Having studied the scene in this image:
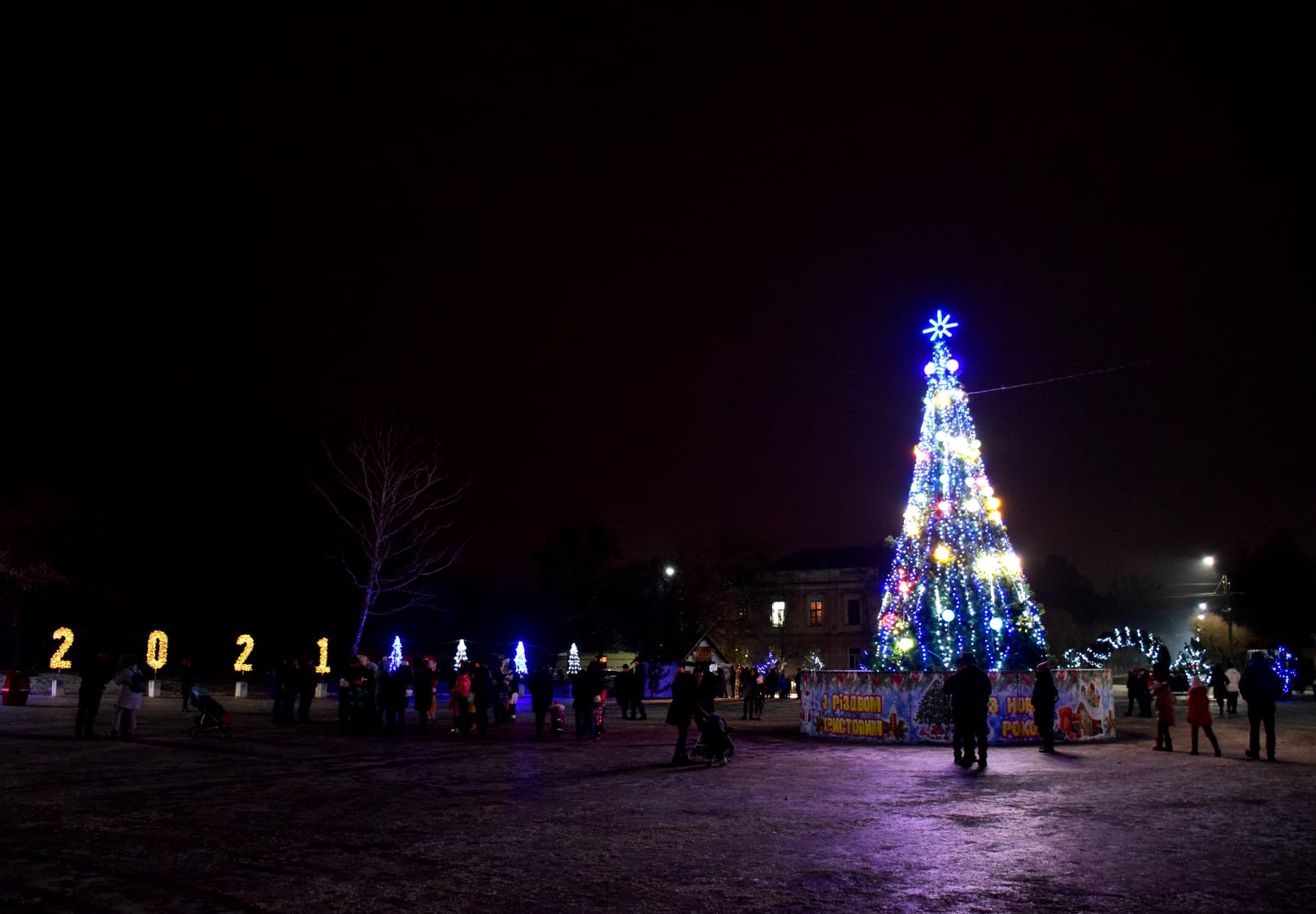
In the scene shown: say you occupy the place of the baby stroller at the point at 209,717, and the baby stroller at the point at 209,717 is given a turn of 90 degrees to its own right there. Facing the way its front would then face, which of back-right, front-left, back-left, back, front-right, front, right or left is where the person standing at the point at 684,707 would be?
front-left

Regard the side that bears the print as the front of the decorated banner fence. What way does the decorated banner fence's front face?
toward the camera

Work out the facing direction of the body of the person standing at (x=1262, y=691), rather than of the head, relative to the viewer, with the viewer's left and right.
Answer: facing away from the viewer

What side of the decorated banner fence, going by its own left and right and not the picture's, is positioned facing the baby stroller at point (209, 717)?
right

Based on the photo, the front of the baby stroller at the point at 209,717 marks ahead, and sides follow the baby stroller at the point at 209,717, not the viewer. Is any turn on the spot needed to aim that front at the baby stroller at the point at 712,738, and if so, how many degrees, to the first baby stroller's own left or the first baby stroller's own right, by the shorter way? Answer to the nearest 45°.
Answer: approximately 45° to the first baby stroller's own right

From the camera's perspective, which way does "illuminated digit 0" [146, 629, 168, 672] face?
toward the camera

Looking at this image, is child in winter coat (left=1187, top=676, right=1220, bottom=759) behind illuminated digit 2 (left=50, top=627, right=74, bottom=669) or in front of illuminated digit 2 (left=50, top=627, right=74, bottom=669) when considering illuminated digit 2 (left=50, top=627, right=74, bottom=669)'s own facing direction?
in front

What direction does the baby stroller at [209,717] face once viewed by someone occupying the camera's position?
facing to the right of the viewer

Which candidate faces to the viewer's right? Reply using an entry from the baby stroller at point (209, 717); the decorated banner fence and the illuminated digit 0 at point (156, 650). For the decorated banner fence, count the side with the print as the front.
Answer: the baby stroller

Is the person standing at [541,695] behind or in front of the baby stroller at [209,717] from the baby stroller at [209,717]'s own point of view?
in front
